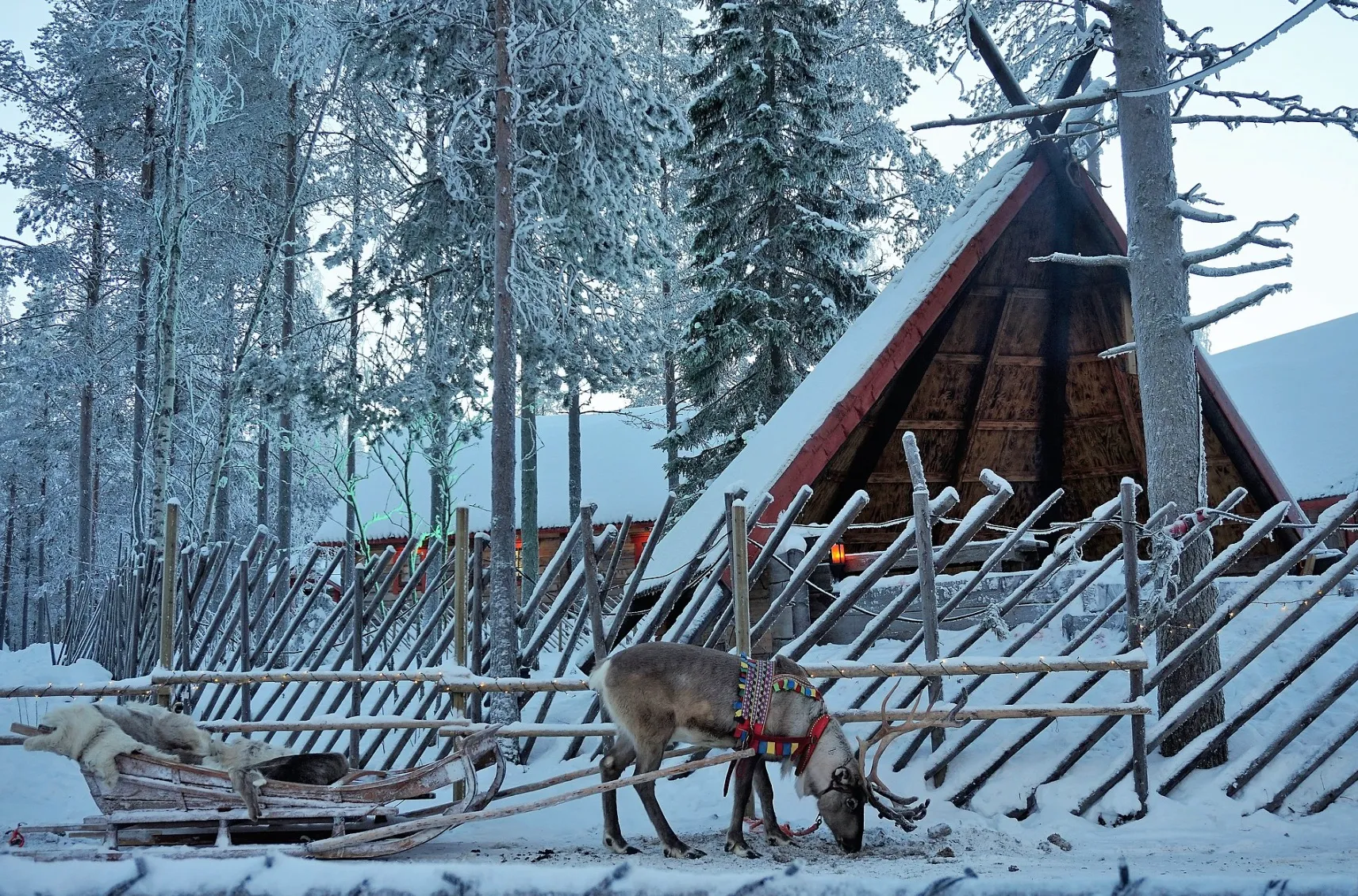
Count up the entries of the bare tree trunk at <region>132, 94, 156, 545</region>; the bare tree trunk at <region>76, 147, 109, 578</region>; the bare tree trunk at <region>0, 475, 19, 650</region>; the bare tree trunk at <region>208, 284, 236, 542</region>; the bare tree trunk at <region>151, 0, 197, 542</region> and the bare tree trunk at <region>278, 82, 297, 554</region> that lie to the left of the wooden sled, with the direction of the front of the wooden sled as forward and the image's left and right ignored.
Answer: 6

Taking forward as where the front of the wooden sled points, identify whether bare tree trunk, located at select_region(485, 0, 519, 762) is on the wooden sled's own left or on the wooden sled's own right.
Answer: on the wooden sled's own left

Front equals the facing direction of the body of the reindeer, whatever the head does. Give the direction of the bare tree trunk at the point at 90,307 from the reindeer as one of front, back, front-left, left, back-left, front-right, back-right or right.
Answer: back-left

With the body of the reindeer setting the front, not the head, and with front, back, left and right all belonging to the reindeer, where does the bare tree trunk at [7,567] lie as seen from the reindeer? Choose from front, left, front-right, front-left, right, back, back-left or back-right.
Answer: back-left

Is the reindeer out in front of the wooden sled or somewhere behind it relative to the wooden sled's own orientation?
in front

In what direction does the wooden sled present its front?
to the viewer's right

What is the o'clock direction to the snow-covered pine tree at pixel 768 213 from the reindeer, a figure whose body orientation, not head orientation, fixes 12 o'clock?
The snow-covered pine tree is roughly at 9 o'clock from the reindeer.

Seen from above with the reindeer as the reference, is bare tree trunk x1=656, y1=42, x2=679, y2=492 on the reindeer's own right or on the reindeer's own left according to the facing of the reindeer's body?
on the reindeer's own left

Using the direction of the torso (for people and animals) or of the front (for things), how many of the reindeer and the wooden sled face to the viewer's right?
2

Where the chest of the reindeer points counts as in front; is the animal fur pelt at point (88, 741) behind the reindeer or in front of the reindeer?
behind

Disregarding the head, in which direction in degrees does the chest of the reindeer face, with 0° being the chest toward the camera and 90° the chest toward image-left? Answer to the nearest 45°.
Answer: approximately 270°

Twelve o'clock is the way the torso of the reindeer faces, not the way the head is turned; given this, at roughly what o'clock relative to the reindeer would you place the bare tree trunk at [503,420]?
The bare tree trunk is roughly at 8 o'clock from the reindeer.

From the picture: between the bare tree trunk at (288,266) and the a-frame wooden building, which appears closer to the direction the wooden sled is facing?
the a-frame wooden building

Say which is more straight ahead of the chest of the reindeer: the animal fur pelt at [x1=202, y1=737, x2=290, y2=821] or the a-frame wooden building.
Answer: the a-frame wooden building
